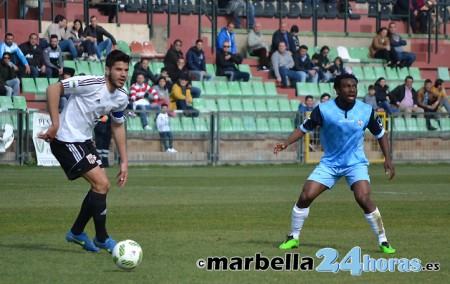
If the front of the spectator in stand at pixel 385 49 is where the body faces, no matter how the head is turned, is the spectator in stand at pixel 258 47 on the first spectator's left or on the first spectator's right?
on the first spectator's right

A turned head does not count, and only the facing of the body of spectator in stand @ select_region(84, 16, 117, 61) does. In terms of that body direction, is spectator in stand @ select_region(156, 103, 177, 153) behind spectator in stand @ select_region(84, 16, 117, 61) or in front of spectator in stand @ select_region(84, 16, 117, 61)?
in front

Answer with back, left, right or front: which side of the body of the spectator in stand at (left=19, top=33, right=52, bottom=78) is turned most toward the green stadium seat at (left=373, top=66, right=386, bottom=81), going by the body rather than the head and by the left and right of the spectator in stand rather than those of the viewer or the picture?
left

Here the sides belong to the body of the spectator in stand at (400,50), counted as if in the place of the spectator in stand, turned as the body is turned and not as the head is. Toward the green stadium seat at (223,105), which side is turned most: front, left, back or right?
right

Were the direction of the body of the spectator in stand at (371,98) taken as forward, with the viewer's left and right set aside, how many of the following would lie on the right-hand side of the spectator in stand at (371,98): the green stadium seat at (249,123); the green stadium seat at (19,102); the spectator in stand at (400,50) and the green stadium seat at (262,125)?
3

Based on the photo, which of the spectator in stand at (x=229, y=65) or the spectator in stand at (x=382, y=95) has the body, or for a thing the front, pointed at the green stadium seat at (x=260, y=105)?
the spectator in stand at (x=229, y=65)

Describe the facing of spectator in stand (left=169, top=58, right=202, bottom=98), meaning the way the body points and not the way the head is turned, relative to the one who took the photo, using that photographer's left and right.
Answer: facing the viewer and to the right of the viewer

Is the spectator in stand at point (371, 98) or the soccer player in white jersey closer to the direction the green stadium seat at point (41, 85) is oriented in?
the soccer player in white jersey

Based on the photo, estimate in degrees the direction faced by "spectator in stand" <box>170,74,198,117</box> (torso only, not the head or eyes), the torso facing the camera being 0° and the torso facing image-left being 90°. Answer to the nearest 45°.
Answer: approximately 315°

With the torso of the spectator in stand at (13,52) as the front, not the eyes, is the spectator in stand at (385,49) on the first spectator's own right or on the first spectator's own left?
on the first spectator's own left

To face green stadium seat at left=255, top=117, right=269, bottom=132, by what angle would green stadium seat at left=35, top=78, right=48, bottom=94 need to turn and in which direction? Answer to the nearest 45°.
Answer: approximately 90° to its left

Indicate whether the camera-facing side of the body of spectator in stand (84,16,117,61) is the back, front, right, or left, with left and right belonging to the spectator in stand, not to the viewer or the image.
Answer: front
